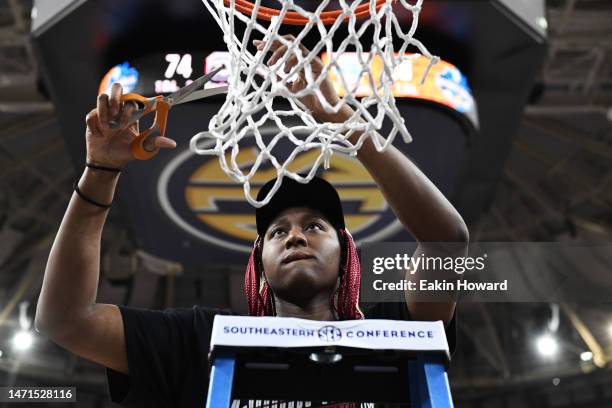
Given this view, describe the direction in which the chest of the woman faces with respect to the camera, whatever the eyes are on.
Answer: toward the camera

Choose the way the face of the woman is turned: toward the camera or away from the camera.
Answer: toward the camera
